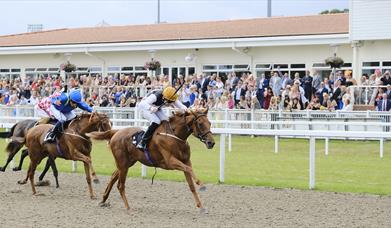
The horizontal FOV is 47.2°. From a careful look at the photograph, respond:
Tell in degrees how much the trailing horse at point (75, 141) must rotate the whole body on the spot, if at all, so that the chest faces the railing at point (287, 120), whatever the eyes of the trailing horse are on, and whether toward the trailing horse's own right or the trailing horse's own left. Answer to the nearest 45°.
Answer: approximately 45° to the trailing horse's own left

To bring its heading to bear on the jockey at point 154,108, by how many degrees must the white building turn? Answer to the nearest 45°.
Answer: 0° — it already faces them

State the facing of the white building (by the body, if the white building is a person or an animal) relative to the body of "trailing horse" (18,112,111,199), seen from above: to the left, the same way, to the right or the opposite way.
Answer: to the right

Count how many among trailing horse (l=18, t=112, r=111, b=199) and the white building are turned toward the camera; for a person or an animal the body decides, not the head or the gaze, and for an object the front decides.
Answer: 1

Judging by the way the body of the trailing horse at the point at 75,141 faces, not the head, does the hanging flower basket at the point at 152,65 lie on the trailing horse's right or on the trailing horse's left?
on the trailing horse's left

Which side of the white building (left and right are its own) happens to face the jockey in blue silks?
front

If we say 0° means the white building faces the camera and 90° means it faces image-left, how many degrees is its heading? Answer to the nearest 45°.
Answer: approximately 0°

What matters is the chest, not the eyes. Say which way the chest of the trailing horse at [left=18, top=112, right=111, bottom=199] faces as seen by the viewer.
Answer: to the viewer's right
